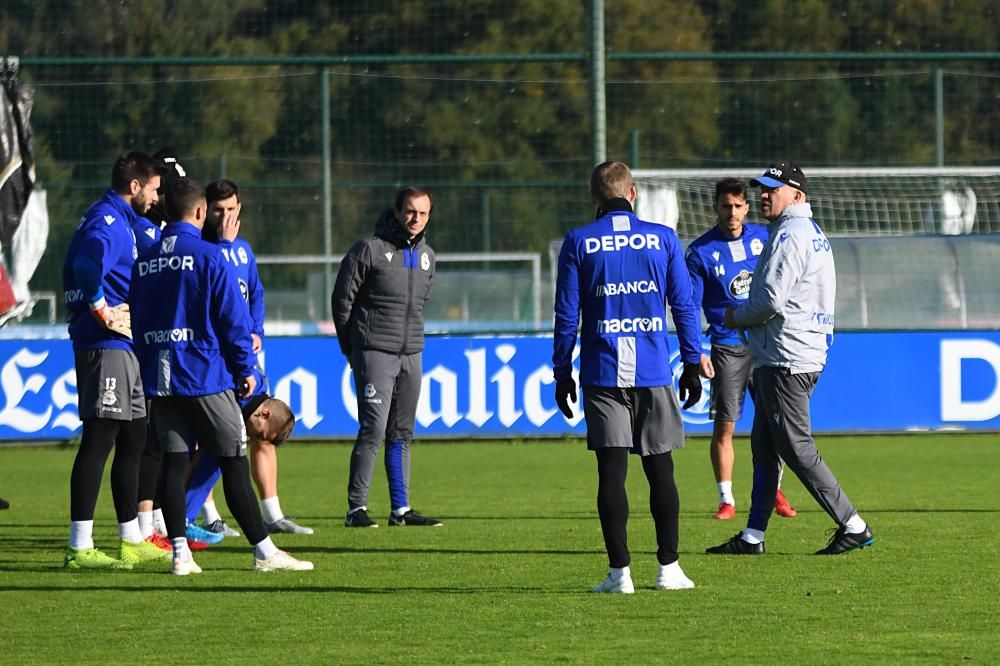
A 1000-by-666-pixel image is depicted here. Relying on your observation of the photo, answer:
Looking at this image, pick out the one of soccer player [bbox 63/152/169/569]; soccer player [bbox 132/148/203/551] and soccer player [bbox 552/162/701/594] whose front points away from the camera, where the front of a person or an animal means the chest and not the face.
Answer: soccer player [bbox 552/162/701/594]

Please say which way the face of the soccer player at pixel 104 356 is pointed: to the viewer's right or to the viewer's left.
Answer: to the viewer's right

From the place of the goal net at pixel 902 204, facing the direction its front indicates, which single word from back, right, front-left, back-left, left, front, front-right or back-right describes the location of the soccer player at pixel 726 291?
front

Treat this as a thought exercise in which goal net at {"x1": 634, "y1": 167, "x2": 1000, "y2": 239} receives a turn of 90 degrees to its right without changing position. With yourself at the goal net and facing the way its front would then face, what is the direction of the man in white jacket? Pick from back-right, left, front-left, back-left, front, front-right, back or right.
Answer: left

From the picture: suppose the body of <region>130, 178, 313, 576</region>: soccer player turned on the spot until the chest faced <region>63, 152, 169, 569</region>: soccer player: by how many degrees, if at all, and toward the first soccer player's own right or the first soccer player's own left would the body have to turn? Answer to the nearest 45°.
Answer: approximately 90° to the first soccer player's own left

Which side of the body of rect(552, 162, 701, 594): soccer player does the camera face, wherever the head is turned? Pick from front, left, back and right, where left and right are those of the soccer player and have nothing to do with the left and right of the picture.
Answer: back

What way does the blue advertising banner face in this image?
toward the camera

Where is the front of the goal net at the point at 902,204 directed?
toward the camera

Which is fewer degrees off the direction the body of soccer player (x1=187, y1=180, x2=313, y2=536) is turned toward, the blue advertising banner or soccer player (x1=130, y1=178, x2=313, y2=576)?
the soccer player

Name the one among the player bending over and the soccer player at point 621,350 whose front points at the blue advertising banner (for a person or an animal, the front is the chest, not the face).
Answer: the soccer player

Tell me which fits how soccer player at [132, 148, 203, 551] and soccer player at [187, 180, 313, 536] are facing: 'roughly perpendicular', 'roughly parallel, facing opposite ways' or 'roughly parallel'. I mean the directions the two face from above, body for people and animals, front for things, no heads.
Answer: roughly parallel

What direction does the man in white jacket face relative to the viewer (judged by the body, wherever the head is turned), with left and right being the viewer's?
facing to the left of the viewer

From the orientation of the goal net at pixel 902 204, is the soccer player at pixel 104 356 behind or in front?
in front

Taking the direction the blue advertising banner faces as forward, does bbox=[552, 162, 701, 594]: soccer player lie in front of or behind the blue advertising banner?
in front
